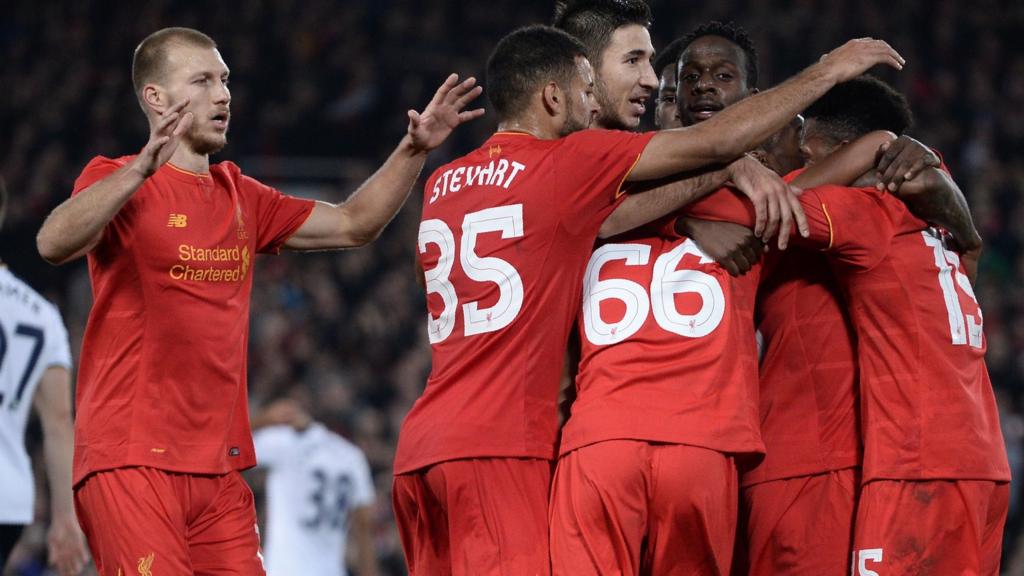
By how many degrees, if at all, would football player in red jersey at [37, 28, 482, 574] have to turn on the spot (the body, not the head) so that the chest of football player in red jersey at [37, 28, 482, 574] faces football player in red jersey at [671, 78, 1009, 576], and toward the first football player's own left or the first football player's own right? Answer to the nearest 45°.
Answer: approximately 45° to the first football player's own left

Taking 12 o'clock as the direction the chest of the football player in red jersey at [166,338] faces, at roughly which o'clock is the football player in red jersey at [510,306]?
the football player in red jersey at [510,306] is roughly at 11 o'clock from the football player in red jersey at [166,338].

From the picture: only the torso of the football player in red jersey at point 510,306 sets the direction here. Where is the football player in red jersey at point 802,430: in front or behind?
in front

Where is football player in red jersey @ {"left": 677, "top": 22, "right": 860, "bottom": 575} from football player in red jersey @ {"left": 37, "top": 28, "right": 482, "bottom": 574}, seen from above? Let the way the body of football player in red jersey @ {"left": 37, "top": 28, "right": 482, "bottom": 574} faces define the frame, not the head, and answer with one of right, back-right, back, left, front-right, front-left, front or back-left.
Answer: front-left

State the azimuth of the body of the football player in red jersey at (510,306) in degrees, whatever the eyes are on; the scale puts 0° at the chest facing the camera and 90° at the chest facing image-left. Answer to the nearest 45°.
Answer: approximately 225°

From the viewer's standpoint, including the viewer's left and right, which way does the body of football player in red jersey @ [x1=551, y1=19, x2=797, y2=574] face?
facing away from the viewer

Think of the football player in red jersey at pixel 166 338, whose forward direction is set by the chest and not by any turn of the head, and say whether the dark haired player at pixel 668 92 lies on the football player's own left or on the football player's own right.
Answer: on the football player's own left

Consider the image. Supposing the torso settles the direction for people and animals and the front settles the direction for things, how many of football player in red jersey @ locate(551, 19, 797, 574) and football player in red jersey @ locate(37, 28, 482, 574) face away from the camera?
1

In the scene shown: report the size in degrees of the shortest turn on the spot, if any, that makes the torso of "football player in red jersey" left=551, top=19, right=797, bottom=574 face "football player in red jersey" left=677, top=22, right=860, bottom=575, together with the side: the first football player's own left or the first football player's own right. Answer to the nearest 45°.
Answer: approximately 45° to the first football player's own right

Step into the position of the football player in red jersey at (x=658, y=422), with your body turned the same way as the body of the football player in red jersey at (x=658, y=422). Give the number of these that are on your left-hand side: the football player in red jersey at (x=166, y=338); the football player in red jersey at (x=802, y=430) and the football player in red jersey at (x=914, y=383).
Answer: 1

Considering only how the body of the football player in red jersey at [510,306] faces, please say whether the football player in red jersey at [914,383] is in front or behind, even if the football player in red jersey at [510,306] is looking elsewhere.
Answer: in front

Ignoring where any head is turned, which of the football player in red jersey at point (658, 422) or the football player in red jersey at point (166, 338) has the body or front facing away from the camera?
the football player in red jersey at point (658, 422)

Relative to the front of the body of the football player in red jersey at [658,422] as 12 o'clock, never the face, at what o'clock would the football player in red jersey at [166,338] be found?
the football player in red jersey at [166,338] is roughly at 9 o'clock from the football player in red jersey at [658,422].
